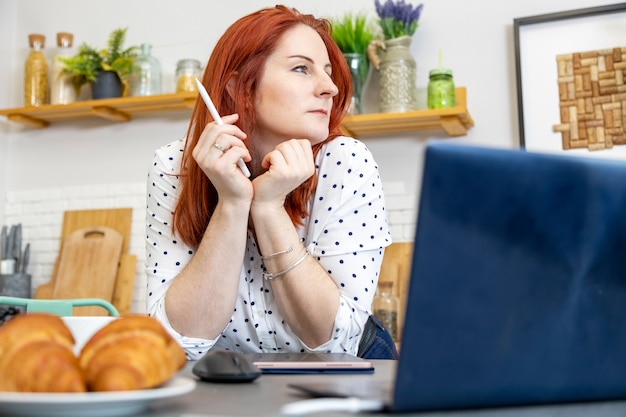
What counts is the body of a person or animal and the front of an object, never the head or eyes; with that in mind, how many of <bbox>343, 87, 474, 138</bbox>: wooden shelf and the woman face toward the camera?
2

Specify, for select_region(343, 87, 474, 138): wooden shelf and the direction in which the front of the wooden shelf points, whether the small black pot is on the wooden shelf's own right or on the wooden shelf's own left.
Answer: on the wooden shelf's own right

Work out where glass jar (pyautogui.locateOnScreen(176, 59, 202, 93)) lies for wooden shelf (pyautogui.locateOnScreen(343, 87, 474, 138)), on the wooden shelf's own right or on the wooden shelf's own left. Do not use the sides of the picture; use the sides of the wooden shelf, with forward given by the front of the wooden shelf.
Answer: on the wooden shelf's own right

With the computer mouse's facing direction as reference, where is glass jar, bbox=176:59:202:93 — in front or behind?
behind

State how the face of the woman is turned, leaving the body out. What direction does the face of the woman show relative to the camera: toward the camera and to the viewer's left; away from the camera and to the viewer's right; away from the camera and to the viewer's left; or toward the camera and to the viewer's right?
toward the camera and to the viewer's right

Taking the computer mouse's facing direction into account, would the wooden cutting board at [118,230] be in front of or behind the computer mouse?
behind

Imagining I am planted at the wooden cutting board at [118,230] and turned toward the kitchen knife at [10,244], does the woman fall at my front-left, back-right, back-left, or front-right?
back-left

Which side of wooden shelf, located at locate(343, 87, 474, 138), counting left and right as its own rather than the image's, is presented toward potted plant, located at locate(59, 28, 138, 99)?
right

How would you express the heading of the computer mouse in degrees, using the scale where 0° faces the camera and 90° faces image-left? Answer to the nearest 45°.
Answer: approximately 315°
